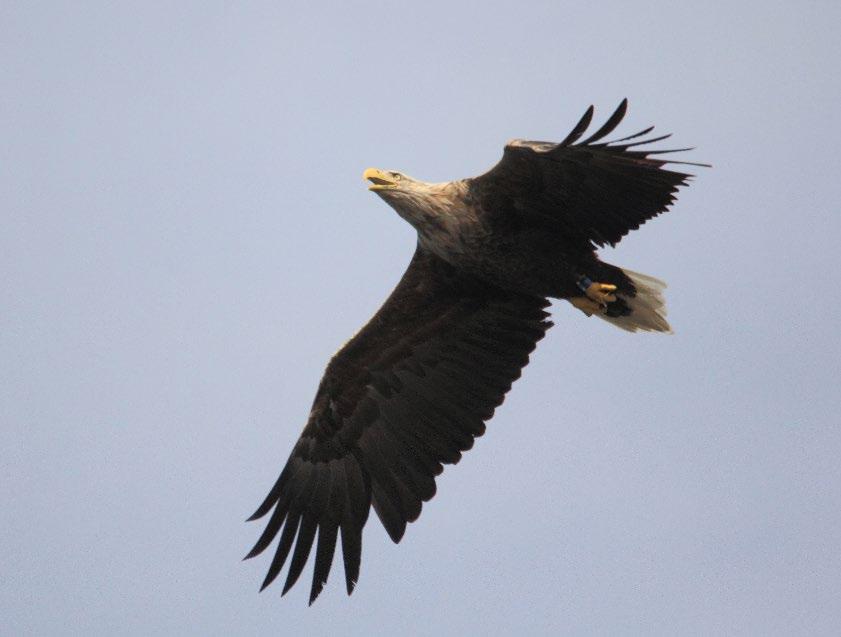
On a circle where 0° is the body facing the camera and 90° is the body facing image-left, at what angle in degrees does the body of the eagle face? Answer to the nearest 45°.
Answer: approximately 90°
